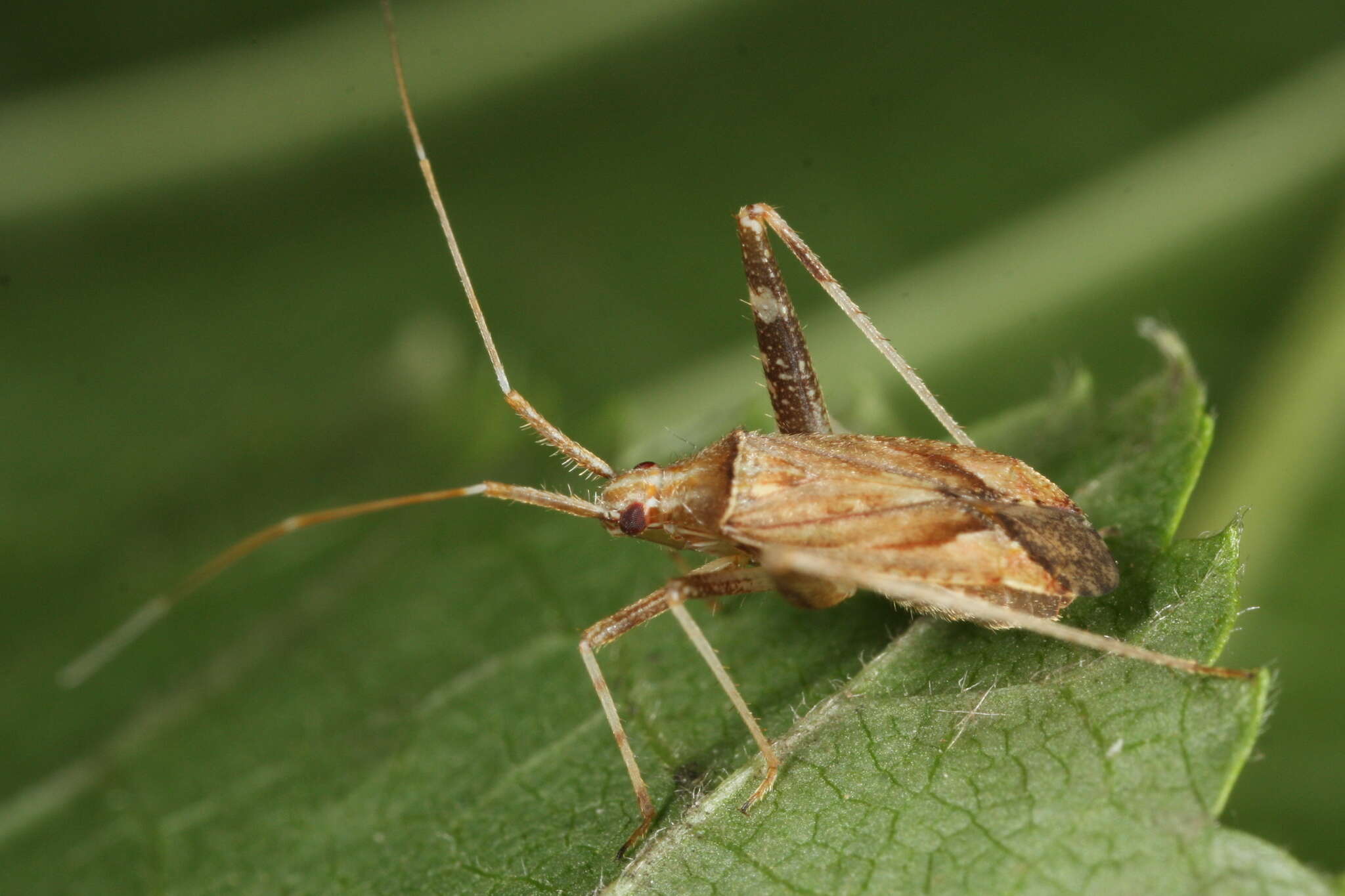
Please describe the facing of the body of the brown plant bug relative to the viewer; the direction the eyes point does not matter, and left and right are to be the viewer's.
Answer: facing to the left of the viewer
